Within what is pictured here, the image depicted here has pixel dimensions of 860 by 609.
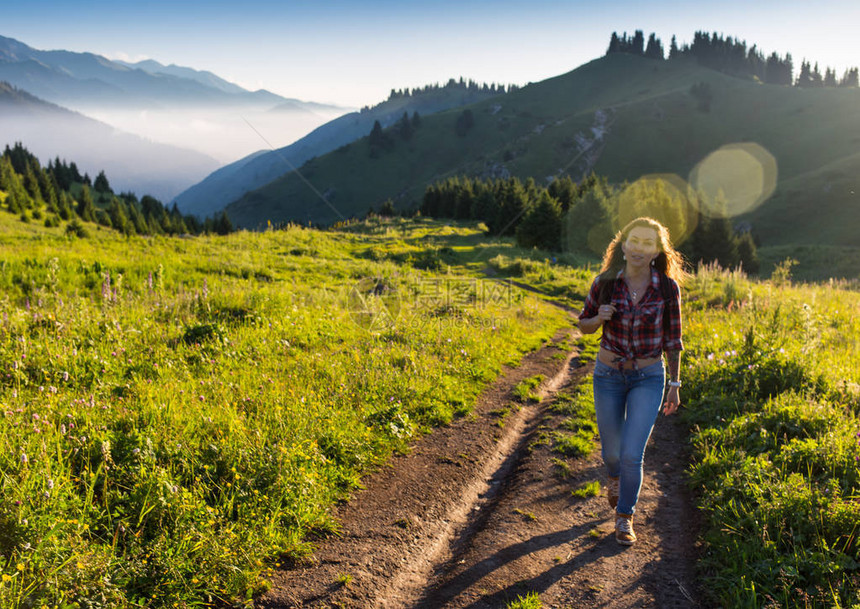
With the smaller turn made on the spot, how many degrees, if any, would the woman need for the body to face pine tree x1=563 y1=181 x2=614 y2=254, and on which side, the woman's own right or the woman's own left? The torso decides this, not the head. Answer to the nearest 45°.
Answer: approximately 180°

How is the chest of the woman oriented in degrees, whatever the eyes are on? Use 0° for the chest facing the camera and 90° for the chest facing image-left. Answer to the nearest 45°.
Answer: approximately 0°
